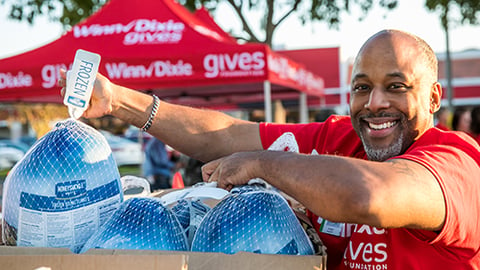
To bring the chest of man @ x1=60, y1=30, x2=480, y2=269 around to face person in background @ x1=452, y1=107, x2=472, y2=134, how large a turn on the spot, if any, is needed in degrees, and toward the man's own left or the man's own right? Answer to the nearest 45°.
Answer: approximately 180°

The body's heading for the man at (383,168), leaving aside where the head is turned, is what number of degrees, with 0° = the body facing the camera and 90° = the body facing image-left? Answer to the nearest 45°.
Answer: approximately 45°

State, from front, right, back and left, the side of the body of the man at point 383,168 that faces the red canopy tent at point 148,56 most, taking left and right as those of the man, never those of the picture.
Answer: right

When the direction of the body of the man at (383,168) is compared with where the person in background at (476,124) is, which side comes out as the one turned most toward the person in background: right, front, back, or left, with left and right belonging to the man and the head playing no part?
back
